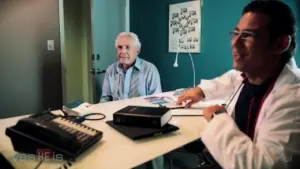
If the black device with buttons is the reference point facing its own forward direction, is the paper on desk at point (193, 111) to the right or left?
on its left

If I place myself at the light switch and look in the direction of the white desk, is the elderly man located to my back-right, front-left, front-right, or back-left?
front-left

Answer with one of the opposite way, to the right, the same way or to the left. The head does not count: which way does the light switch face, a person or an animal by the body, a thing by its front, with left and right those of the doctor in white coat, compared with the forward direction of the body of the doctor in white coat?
to the left

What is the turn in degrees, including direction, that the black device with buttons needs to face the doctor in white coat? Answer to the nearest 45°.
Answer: approximately 45° to its left

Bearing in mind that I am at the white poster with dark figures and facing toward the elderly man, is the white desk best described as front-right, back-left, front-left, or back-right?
front-left

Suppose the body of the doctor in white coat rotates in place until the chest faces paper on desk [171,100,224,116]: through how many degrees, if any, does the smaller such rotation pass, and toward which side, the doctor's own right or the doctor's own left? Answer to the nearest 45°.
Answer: approximately 90° to the doctor's own right

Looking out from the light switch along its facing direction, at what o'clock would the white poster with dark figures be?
The white poster with dark figures is roughly at 10 o'clock from the light switch.

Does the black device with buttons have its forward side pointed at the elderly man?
no

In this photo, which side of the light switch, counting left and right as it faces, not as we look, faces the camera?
front

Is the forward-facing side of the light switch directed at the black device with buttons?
yes

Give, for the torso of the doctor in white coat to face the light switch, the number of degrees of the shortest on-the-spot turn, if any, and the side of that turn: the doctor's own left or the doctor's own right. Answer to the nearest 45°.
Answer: approximately 90° to the doctor's own right

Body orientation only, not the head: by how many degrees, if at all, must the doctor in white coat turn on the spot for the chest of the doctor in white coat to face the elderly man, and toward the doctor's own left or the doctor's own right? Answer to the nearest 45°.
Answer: approximately 90° to the doctor's own right

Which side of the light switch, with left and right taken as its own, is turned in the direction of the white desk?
front

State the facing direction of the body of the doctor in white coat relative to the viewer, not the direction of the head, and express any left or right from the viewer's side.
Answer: facing the viewer and to the left of the viewer

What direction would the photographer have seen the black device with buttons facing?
facing the viewer and to the right of the viewer
